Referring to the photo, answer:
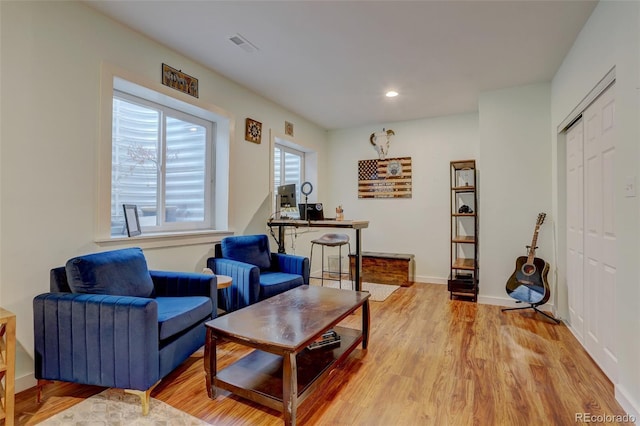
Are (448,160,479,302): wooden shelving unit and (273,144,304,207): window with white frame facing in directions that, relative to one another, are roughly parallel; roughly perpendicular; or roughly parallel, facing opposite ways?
roughly perpendicular

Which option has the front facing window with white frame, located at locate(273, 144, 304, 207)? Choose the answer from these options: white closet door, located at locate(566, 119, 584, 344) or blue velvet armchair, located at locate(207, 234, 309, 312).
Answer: the white closet door

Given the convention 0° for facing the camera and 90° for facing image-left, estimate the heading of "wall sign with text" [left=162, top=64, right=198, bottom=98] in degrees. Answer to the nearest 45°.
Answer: approximately 315°

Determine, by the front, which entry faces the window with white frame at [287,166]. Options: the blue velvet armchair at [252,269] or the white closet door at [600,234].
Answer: the white closet door

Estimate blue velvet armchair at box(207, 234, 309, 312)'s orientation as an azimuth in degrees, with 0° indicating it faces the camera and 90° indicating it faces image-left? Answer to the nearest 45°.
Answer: approximately 315°

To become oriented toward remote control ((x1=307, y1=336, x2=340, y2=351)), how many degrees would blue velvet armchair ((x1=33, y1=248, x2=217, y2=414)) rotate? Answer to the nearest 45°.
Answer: approximately 45° to its left

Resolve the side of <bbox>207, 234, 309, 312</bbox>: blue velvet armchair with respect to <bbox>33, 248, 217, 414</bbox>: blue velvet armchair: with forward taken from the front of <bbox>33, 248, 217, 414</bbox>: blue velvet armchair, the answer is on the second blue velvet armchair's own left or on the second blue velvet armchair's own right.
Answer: on the second blue velvet armchair's own left

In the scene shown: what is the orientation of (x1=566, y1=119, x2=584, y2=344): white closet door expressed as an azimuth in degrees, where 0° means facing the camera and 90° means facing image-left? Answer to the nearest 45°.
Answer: approximately 90°

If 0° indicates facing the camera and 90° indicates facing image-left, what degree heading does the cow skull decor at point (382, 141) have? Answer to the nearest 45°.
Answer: approximately 0°

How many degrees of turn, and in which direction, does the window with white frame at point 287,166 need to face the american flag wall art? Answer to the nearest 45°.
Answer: approximately 45° to its left

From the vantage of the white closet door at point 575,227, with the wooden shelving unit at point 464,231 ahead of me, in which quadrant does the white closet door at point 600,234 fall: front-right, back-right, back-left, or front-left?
back-left
